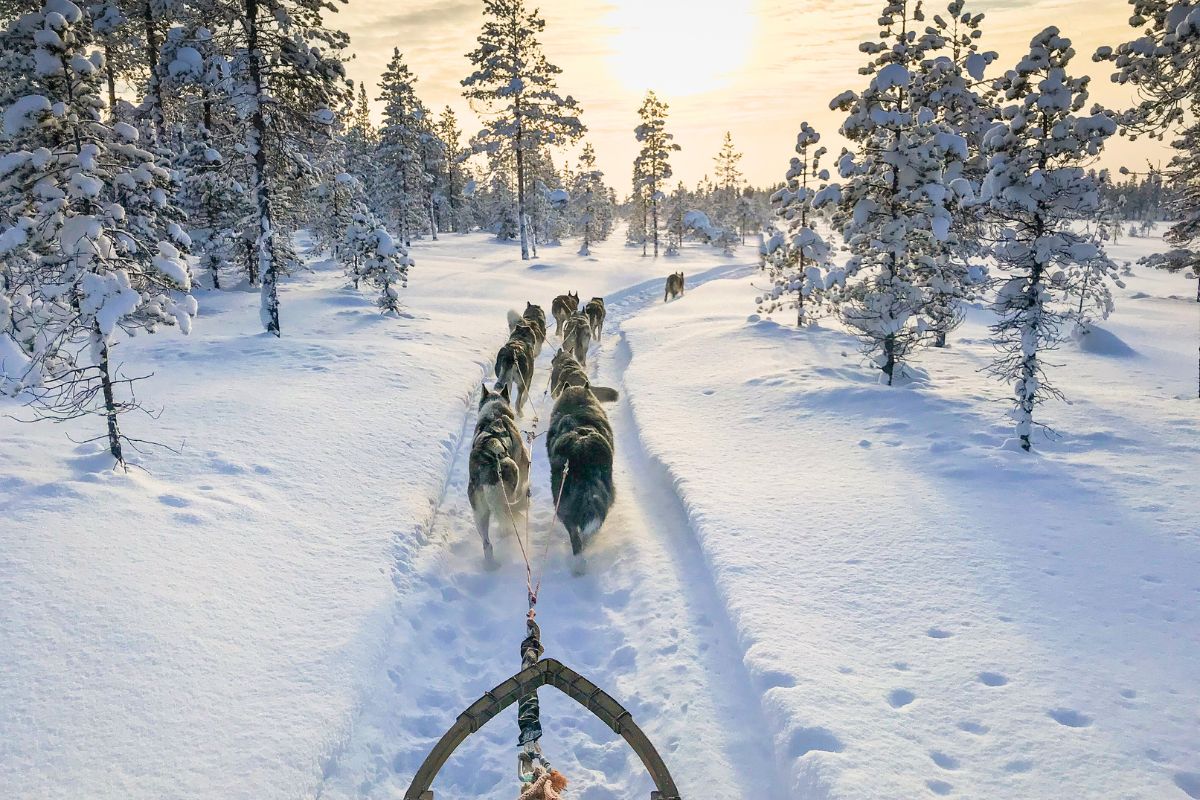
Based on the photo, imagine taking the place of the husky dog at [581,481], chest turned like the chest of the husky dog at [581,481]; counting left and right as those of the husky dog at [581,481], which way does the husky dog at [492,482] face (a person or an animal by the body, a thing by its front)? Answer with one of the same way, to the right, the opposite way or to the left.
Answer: the same way

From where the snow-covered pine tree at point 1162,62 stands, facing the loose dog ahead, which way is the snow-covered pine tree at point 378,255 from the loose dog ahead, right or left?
left

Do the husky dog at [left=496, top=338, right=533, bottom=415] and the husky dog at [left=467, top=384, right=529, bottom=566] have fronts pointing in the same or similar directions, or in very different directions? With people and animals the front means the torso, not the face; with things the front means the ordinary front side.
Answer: same or similar directions

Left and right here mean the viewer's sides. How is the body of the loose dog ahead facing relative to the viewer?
facing away from the viewer and to the right of the viewer

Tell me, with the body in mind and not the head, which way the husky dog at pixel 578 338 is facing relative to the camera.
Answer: away from the camera

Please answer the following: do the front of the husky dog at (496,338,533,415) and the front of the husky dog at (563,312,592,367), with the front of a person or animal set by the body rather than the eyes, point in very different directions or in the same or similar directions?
same or similar directions

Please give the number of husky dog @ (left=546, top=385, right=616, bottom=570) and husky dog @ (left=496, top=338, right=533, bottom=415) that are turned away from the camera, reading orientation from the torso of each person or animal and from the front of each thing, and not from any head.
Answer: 2

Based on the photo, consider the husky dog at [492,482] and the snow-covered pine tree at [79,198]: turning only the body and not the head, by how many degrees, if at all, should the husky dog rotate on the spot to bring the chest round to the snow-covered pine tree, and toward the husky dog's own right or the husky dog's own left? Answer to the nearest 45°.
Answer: approximately 90° to the husky dog's own left

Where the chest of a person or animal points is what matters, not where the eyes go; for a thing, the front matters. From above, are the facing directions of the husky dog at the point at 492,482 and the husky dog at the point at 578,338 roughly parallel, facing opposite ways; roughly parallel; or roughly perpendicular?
roughly parallel

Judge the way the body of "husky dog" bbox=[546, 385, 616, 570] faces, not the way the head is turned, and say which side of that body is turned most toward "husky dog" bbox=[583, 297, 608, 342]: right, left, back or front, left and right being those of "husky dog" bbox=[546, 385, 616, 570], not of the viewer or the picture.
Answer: front

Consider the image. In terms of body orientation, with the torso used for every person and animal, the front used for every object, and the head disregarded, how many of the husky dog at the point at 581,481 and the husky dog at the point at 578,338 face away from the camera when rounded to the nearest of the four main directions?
2

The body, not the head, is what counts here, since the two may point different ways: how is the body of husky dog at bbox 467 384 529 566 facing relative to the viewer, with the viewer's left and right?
facing away from the viewer

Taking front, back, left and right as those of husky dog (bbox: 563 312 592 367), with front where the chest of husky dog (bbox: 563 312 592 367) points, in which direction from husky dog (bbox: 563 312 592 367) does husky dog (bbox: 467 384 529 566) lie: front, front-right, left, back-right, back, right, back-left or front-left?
back

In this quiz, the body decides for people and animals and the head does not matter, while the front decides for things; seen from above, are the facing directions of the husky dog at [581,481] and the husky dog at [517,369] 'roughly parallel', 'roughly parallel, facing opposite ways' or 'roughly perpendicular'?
roughly parallel

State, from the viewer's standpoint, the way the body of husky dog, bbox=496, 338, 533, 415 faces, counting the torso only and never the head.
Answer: away from the camera
